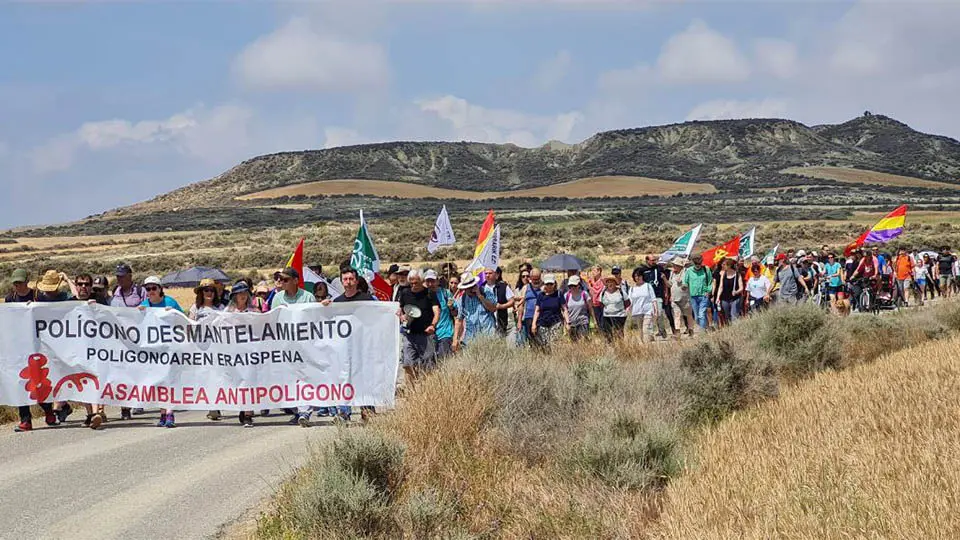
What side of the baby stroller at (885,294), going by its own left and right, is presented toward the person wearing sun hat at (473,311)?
front

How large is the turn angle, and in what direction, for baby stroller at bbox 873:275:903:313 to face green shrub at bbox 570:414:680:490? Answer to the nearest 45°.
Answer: approximately 45° to its left

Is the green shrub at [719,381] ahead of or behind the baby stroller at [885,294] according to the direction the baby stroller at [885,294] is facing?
ahead

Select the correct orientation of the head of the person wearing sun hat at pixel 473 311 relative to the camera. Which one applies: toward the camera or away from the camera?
toward the camera

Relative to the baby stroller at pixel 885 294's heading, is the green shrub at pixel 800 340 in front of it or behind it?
in front

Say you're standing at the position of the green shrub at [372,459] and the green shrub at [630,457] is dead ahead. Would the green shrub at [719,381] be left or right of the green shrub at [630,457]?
left

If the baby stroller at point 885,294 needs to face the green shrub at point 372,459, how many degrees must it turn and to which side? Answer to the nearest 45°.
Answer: approximately 45° to its left

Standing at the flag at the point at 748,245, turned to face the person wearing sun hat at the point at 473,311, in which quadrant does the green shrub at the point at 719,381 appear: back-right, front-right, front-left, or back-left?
front-left
